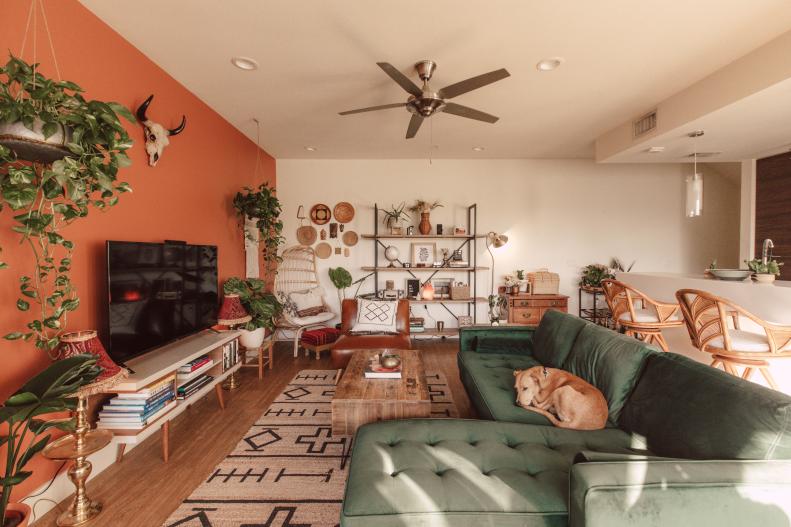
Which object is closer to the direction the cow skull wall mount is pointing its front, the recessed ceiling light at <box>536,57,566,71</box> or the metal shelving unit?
the recessed ceiling light

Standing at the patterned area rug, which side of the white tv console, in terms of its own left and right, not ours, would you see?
front

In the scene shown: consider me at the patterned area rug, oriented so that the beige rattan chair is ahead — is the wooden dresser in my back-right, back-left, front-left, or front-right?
front-right

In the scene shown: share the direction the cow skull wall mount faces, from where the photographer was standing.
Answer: facing the viewer and to the right of the viewer

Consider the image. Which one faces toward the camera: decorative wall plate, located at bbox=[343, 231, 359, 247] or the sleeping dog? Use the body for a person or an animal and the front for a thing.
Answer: the decorative wall plate

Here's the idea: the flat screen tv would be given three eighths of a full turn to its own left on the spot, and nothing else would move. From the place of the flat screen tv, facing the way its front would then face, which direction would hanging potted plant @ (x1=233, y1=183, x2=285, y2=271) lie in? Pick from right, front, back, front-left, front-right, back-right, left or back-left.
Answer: front-right

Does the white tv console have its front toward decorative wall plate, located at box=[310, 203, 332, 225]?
no

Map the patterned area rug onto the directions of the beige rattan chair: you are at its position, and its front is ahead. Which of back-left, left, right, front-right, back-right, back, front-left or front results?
front-right

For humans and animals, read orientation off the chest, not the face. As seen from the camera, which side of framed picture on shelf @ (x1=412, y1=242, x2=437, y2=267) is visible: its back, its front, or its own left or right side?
front

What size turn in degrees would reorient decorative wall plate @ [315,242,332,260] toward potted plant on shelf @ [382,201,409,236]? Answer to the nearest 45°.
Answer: approximately 90° to its left

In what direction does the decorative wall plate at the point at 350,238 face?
toward the camera
